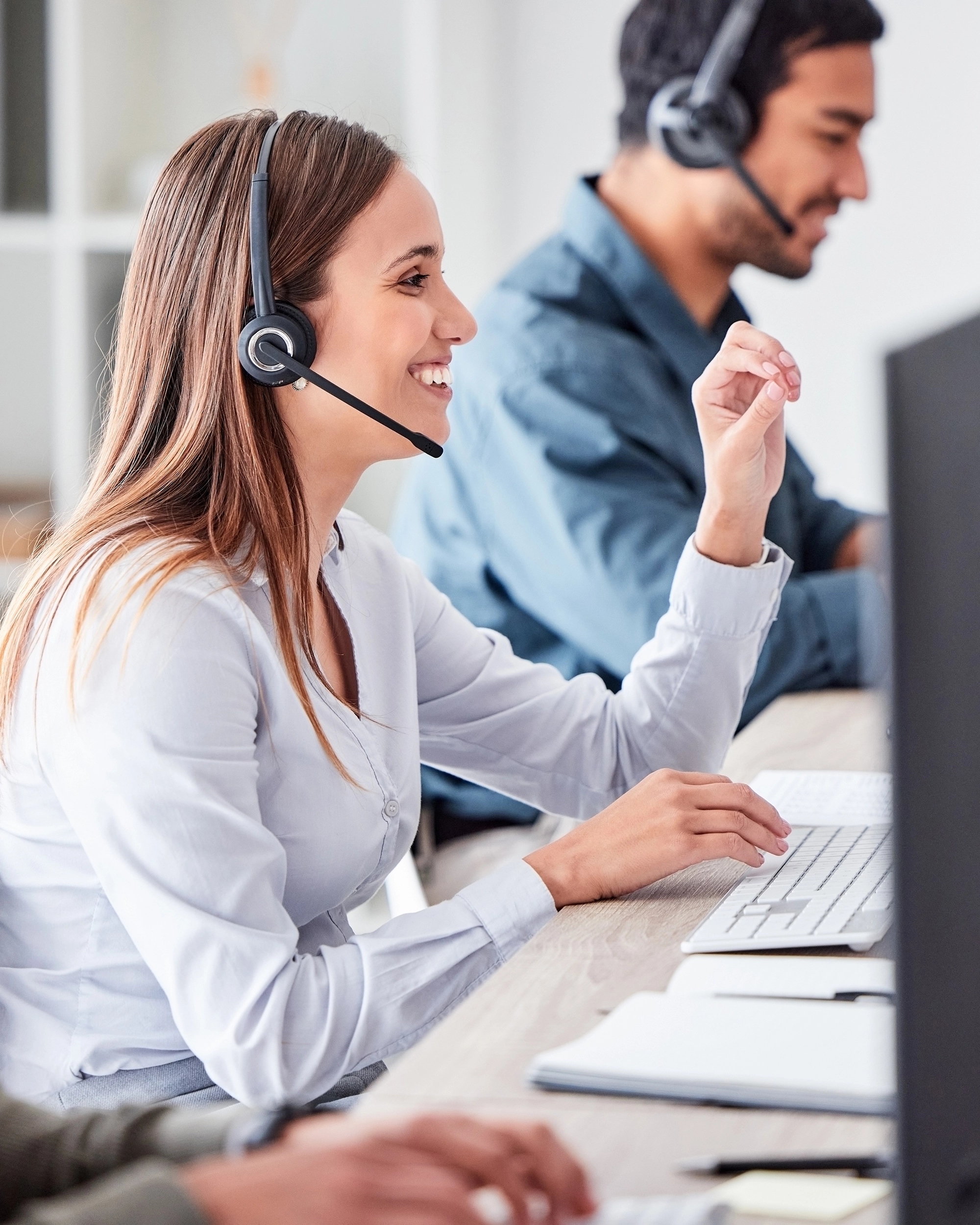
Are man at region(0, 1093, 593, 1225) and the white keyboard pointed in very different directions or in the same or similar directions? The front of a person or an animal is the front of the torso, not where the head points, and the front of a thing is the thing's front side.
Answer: very different directions

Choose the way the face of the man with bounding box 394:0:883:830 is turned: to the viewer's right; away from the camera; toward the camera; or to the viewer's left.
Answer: to the viewer's right

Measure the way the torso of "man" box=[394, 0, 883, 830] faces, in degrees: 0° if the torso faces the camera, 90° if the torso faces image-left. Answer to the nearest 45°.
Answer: approximately 270°

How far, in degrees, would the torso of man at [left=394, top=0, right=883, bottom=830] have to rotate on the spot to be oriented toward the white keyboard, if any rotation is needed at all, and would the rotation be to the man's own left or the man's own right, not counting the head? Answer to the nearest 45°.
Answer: approximately 90° to the man's own right

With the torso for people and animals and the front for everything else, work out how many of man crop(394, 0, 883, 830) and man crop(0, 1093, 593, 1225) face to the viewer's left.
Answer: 0

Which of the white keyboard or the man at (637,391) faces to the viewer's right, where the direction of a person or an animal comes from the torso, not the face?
the man

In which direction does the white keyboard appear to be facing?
to the viewer's left

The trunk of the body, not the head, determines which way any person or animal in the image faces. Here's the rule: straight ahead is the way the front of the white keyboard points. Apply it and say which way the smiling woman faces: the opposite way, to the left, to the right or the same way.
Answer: the opposite way

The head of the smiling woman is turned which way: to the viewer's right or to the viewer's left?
to the viewer's right

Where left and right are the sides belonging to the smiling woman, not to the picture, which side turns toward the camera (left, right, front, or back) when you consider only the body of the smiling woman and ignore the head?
right

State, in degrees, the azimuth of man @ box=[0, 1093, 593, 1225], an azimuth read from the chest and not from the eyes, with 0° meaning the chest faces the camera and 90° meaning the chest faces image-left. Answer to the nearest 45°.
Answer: approximately 270°
